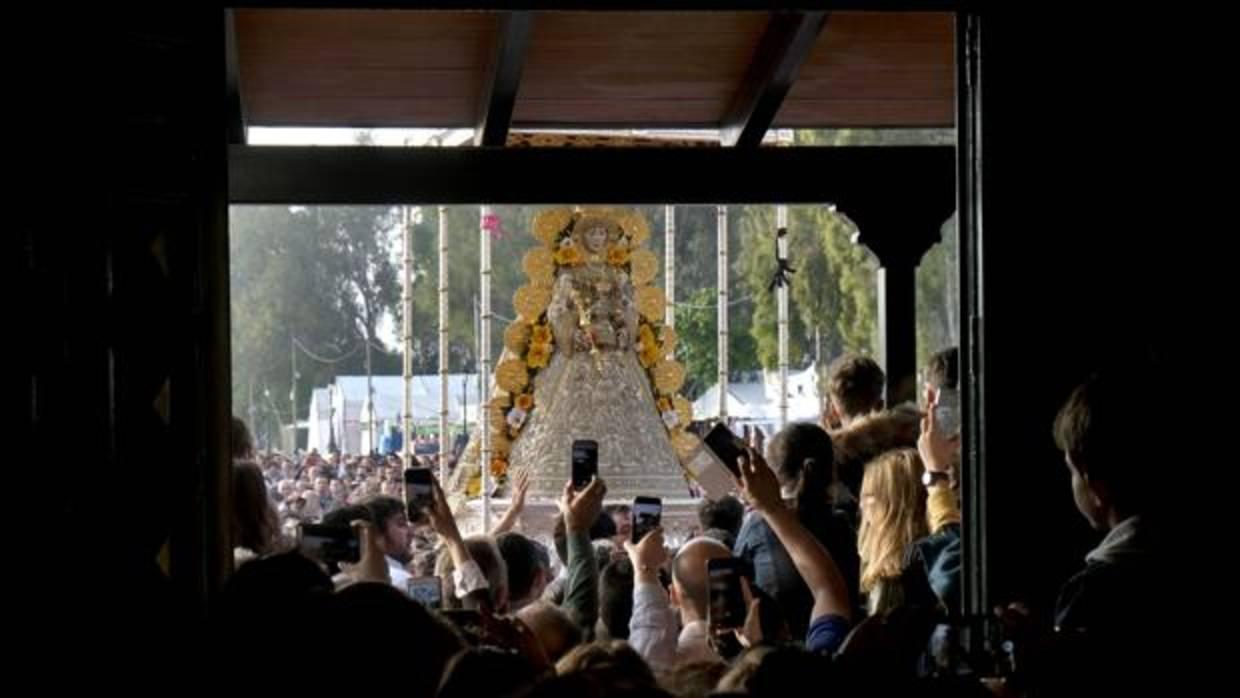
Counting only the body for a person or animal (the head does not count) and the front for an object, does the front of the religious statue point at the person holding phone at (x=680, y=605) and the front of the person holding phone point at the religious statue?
yes

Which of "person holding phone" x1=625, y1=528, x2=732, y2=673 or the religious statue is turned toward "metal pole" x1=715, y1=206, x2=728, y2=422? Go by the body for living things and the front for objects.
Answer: the person holding phone

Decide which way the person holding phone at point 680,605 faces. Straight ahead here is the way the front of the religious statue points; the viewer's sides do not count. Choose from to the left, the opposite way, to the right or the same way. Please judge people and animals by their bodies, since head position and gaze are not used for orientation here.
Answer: the opposite way

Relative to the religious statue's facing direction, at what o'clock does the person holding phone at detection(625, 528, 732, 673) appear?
The person holding phone is roughly at 12 o'clock from the religious statue.

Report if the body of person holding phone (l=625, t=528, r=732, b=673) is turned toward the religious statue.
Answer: yes

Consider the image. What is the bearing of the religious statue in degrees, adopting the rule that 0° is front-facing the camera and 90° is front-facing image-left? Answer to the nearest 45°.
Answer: approximately 0°

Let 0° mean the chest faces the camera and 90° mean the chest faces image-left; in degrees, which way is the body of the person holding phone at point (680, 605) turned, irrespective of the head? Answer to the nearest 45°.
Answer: approximately 180°

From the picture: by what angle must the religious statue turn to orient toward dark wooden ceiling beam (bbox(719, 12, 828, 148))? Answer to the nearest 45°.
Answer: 0° — it already faces it

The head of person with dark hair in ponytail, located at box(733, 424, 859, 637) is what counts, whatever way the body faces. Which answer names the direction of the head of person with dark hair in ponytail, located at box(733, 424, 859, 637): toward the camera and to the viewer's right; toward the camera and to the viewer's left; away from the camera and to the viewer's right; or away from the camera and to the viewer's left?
away from the camera and to the viewer's left

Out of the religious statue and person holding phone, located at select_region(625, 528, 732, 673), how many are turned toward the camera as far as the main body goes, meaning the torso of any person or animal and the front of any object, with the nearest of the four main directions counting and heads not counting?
1
